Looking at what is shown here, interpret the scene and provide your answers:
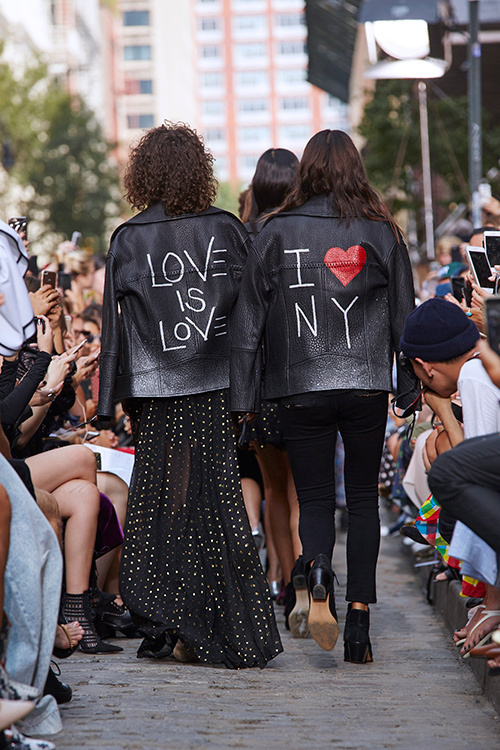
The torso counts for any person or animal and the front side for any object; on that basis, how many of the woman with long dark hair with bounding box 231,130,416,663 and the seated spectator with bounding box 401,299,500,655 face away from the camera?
1

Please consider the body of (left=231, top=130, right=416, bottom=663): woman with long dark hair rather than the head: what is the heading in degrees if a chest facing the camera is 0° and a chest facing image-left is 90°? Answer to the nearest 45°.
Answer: approximately 180°

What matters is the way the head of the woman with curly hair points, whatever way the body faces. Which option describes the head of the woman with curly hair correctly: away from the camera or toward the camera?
away from the camera

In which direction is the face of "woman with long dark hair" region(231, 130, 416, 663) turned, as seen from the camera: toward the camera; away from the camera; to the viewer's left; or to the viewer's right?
away from the camera

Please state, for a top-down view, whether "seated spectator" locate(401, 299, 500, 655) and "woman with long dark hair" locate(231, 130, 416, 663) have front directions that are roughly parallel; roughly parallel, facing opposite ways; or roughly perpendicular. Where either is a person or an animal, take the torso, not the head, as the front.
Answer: roughly perpendicular

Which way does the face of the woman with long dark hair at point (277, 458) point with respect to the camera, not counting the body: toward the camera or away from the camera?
away from the camera

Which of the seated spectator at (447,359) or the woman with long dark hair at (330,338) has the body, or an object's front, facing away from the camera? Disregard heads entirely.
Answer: the woman with long dark hair

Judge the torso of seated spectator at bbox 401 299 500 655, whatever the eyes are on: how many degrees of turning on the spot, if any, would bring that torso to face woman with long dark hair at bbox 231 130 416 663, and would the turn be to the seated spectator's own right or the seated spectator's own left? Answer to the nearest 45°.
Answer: approximately 45° to the seated spectator's own right

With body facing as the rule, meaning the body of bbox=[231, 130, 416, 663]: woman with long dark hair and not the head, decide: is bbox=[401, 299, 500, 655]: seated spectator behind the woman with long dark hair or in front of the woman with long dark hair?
behind

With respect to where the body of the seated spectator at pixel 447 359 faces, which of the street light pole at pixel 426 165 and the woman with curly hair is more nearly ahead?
the woman with curly hair

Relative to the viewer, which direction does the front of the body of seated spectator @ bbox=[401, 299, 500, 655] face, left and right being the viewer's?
facing to the left of the viewer

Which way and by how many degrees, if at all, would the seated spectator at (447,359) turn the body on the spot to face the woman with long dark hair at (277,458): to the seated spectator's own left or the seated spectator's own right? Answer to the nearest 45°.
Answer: approximately 45° to the seated spectator's own right

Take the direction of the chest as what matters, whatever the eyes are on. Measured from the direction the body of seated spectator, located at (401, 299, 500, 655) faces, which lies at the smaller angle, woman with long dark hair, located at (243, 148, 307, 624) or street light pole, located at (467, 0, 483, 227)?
the woman with long dark hair

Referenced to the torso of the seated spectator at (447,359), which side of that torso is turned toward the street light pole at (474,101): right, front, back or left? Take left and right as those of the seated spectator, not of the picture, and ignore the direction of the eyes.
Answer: right

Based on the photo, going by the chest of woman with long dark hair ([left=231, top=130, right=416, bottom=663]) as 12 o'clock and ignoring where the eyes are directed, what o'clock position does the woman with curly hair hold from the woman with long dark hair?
The woman with curly hair is roughly at 9 o'clock from the woman with long dark hair.
